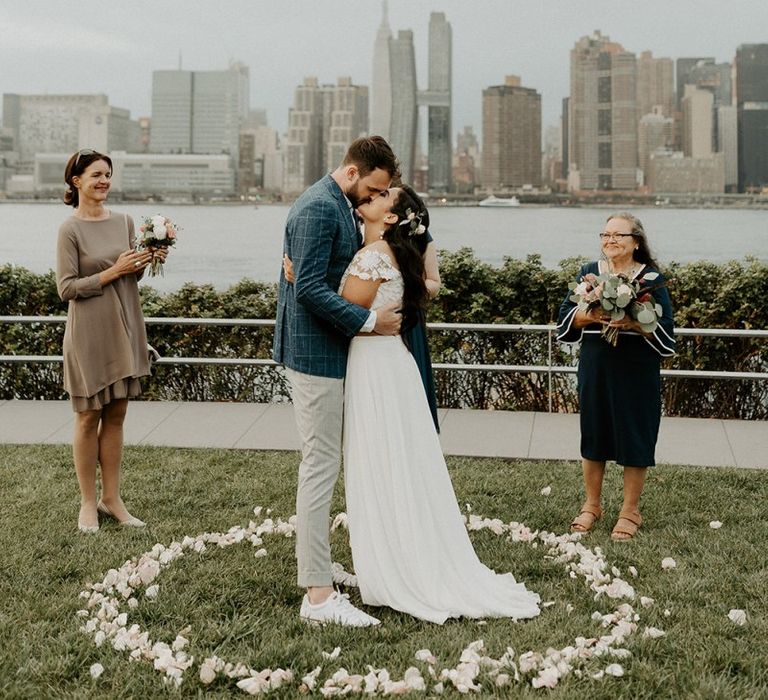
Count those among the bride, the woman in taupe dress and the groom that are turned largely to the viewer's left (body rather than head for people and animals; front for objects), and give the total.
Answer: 1

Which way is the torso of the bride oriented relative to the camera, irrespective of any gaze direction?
to the viewer's left

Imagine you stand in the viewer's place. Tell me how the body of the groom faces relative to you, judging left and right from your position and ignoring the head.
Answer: facing to the right of the viewer

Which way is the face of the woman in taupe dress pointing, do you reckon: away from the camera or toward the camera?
toward the camera

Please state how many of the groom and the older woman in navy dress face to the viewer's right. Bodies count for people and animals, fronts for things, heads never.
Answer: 1

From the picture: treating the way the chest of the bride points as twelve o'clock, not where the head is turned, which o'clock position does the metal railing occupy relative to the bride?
The metal railing is roughly at 3 o'clock from the bride.

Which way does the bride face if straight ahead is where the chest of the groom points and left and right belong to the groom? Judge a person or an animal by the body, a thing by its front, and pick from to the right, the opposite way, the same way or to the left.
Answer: the opposite way

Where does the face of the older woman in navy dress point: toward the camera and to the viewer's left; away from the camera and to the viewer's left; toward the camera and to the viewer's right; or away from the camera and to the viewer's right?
toward the camera and to the viewer's left

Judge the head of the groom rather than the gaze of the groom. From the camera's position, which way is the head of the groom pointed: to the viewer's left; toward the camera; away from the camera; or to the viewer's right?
to the viewer's right

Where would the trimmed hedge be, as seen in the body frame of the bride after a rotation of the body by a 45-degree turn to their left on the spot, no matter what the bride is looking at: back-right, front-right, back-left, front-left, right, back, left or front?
back-right

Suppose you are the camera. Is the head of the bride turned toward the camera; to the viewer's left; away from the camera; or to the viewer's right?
to the viewer's left
